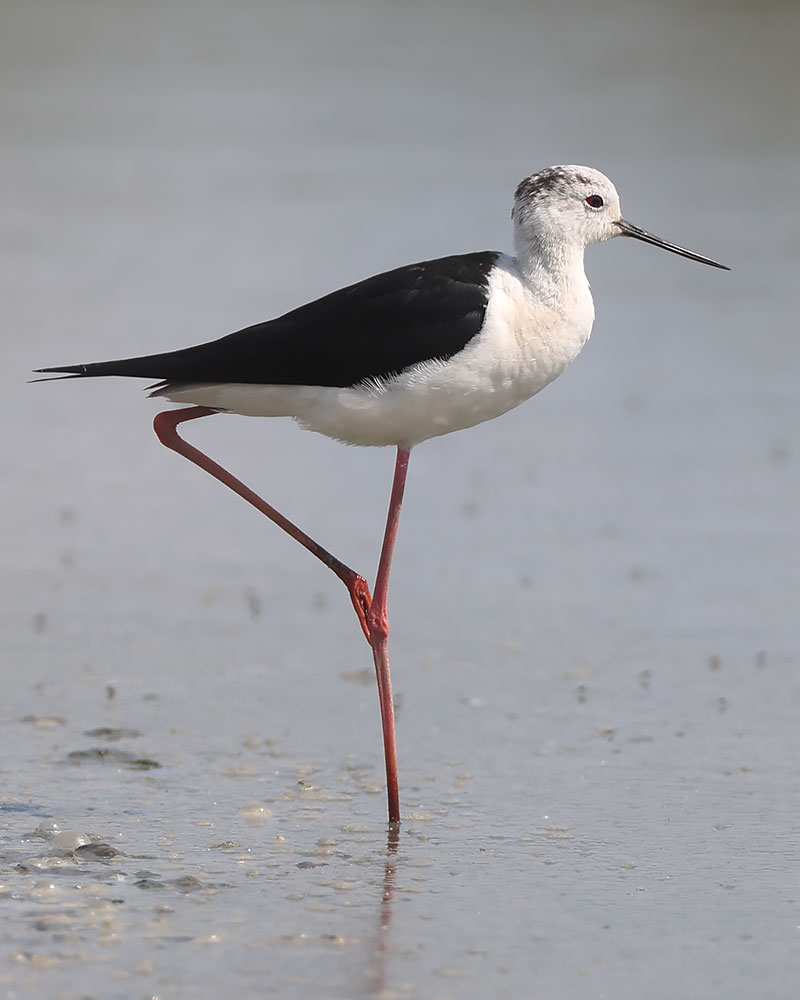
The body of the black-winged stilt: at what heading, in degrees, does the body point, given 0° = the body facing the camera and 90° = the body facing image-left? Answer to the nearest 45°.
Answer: approximately 270°
